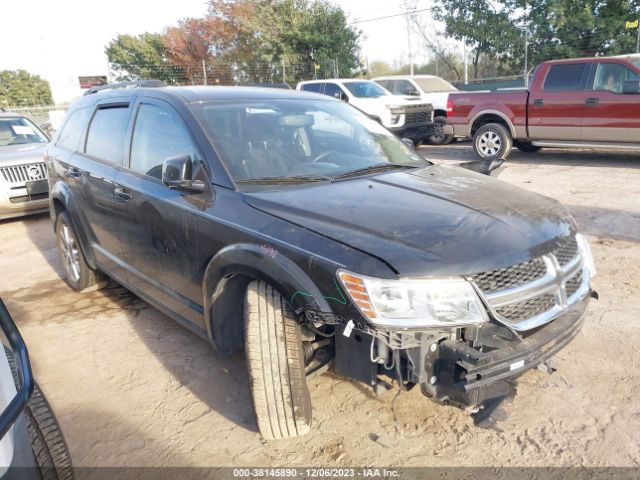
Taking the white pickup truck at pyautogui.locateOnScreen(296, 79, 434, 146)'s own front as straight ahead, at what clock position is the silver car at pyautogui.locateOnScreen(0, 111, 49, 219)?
The silver car is roughly at 3 o'clock from the white pickup truck.

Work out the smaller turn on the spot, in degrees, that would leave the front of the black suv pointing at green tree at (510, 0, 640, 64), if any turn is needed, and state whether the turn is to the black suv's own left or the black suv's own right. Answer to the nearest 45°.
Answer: approximately 90° to the black suv's own left

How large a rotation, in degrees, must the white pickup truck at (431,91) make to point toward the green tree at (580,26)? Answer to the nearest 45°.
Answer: approximately 90° to its left

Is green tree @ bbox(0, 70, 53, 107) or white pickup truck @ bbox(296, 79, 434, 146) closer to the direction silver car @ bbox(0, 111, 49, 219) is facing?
the white pickup truck

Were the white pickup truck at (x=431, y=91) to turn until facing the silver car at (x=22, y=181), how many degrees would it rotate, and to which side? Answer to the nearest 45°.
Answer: approximately 90° to its right

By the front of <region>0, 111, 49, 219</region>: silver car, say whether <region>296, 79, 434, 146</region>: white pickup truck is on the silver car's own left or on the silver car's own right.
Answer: on the silver car's own left

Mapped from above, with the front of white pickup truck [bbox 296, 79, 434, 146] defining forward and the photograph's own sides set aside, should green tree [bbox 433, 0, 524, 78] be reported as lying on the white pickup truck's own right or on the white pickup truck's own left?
on the white pickup truck's own left

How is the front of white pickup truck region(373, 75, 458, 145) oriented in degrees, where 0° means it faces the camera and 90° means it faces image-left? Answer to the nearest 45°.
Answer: approximately 315°

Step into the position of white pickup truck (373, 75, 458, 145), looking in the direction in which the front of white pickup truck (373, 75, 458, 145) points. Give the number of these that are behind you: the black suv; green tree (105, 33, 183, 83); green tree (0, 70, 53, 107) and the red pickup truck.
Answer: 2

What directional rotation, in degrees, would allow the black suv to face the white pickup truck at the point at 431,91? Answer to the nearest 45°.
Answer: approximately 135° to its left

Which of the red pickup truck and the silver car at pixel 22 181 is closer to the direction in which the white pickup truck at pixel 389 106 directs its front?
the red pickup truck
